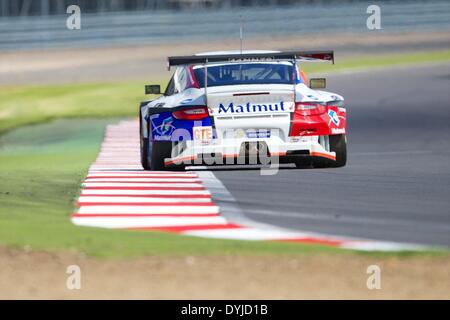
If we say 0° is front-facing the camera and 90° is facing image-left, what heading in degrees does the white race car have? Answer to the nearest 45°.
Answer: approximately 180°
